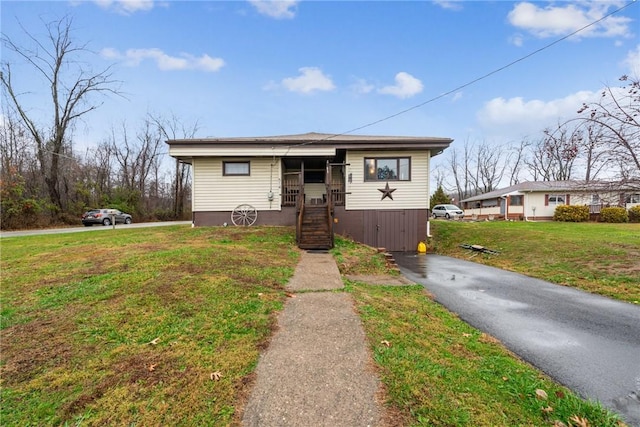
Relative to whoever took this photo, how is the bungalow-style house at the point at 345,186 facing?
facing the viewer

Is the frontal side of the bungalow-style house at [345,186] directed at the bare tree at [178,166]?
no

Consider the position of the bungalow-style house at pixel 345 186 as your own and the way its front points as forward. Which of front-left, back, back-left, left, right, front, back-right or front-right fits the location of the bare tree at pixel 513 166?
back-left

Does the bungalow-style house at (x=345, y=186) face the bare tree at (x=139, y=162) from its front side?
no

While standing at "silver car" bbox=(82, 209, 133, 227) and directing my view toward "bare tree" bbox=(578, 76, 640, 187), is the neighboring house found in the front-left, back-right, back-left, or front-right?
front-left

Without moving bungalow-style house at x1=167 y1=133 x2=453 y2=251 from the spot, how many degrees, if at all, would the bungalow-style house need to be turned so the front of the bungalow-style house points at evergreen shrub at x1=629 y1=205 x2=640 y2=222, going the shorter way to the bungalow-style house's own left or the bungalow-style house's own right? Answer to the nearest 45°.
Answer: approximately 90° to the bungalow-style house's own left

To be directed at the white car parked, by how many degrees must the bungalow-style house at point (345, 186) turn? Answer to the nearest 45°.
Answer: approximately 135° to its left

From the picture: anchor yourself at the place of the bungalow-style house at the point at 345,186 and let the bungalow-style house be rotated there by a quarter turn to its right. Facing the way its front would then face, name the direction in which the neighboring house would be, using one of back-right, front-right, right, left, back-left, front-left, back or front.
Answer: back-right

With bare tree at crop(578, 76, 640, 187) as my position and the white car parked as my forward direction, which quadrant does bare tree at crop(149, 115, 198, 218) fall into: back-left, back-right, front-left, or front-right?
front-left

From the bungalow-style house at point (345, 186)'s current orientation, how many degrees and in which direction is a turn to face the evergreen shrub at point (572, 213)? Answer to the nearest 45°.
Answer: approximately 135° to its left

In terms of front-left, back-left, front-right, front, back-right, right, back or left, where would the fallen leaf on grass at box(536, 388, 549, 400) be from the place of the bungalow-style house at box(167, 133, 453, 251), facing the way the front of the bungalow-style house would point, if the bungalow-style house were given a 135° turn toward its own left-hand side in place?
back-right

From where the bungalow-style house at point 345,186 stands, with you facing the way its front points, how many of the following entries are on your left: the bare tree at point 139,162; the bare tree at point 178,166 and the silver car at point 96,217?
0

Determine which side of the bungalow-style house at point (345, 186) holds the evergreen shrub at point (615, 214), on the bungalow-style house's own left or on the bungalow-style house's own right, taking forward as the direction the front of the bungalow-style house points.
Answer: on the bungalow-style house's own left

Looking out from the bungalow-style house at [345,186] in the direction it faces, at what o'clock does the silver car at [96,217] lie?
The silver car is roughly at 4 o'clock from the bungalow-style house.

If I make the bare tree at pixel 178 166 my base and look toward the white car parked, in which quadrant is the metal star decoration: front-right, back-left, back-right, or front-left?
front-right
